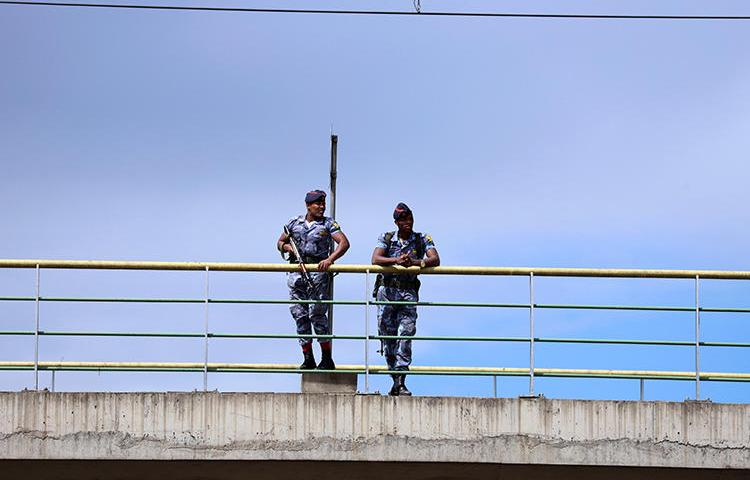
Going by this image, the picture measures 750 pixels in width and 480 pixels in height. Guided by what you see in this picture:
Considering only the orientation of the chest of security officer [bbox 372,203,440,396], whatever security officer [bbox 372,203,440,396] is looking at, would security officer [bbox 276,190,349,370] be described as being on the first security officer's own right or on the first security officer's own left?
on the first security officer's own right

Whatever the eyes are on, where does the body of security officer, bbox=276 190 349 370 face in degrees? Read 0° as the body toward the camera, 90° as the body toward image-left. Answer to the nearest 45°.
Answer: approximately 0°

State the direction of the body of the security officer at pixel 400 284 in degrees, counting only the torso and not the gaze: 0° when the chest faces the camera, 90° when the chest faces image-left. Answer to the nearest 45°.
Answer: approximately 0°

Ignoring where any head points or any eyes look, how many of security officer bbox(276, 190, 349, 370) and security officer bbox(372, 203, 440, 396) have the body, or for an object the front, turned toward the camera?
2

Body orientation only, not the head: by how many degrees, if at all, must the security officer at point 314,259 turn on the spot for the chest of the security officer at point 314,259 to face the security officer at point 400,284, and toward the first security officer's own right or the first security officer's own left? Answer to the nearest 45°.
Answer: approximately 90° to the first security officer's own left
